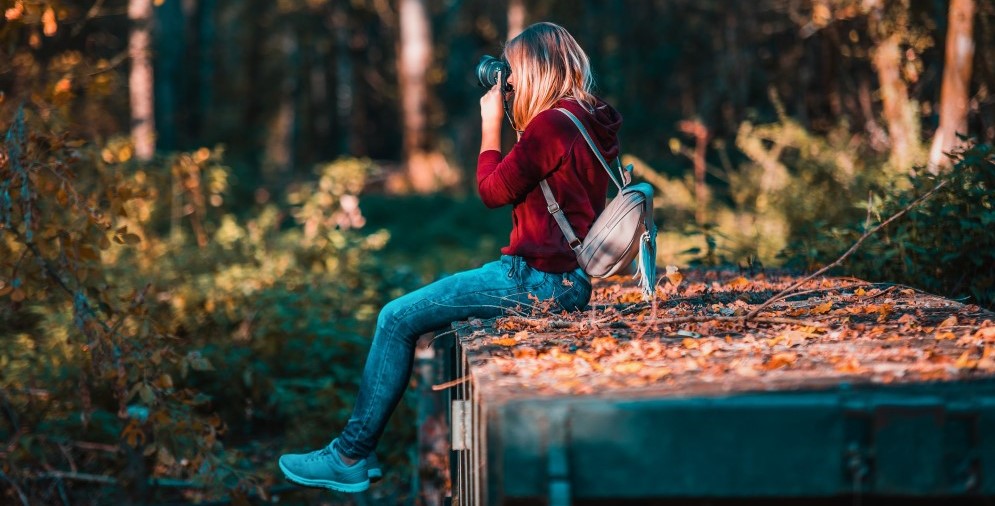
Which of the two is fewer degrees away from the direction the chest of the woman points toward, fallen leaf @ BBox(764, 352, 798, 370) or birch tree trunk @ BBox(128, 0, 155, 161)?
the birch tree trunk

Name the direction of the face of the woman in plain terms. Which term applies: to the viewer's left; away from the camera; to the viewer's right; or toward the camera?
to the viewer's left

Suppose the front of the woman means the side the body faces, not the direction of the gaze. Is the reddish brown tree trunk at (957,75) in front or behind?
behind

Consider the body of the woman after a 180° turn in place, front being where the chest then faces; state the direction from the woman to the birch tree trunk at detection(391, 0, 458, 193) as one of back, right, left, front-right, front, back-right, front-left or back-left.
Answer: left

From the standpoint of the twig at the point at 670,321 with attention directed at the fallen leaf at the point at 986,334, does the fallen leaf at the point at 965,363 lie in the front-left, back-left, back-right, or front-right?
front-right

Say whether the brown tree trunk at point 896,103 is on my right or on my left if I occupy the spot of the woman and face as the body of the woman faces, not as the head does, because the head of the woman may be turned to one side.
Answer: on my right

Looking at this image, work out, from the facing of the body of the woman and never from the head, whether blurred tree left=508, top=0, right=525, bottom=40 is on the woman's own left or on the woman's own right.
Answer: on the woman's own right

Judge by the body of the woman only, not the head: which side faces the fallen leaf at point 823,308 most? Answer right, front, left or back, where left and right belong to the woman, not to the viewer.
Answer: back

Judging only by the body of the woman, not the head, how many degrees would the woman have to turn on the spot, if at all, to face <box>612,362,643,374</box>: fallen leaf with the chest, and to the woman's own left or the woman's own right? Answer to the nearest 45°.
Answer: approximately 90° to the woman's own left

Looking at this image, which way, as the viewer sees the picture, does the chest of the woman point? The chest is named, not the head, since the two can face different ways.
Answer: to the viewer's left

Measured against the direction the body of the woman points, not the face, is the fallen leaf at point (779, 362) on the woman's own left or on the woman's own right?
on the woman's own left

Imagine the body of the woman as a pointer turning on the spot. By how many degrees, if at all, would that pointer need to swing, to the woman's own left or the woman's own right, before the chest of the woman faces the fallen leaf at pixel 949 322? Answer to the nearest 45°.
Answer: approximately 180°

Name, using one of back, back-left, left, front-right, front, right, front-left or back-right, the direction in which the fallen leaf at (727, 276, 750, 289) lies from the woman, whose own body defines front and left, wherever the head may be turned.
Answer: back-right

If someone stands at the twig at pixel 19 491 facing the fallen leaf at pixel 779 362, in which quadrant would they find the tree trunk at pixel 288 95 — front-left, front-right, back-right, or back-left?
back-left

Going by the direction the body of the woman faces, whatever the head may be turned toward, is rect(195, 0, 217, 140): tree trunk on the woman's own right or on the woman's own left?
on the woman's own right
